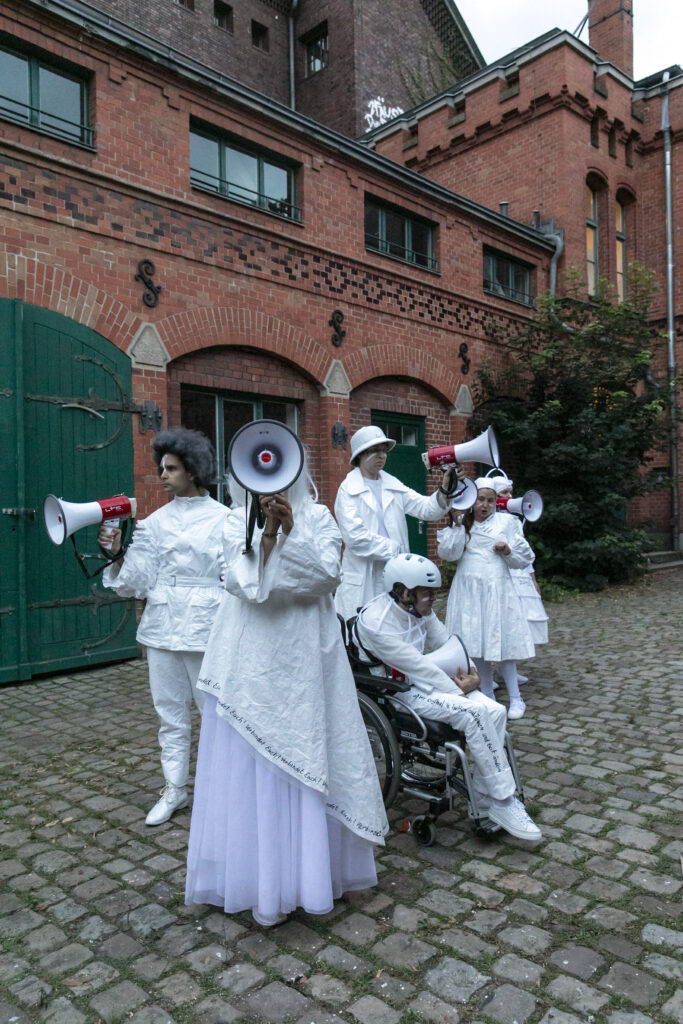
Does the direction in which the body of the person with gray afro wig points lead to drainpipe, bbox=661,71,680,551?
no

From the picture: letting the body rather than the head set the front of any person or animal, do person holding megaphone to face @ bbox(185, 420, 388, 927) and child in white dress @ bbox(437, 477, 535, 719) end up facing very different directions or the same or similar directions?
same or similar directions

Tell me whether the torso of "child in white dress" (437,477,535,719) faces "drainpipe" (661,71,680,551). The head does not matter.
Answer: no

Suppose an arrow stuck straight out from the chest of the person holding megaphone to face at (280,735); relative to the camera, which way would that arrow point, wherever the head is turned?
toward the camera

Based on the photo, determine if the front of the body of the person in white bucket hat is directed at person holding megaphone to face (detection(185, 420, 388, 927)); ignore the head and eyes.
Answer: no

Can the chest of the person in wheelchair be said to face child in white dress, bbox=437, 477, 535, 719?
no

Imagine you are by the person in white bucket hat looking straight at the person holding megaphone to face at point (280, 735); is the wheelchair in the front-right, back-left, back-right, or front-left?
front-left

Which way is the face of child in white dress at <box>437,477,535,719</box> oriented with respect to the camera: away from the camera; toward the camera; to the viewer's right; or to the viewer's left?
toward the camera

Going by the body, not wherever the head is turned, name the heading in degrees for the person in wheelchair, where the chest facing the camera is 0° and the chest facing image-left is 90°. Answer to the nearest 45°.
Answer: approximately 315°

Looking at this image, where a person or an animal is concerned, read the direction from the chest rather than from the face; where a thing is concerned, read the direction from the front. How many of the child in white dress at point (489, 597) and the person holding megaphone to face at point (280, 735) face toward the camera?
2

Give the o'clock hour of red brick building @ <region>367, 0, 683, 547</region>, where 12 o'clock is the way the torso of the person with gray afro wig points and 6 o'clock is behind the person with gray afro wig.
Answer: The red brick building is roughly at 6 o'clock from the person with gray afro wig.

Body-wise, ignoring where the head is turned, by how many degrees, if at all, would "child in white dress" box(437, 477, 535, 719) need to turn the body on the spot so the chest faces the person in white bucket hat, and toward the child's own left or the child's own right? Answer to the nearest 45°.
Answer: approximately 45° to the child's own right

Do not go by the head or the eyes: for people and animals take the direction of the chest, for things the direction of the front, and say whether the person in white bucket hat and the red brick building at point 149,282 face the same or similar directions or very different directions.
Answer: same or similar directions

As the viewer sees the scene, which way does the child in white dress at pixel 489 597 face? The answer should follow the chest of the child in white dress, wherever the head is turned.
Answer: toward the camera

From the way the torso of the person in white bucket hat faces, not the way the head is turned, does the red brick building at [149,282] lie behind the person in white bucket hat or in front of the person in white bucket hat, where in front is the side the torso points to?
behind

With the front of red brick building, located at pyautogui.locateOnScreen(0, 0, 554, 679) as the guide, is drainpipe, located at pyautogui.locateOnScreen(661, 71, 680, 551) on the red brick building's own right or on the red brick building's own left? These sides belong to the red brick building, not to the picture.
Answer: on the red brick building's own left

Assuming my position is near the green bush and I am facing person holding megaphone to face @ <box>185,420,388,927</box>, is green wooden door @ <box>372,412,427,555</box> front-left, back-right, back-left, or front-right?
front-right
